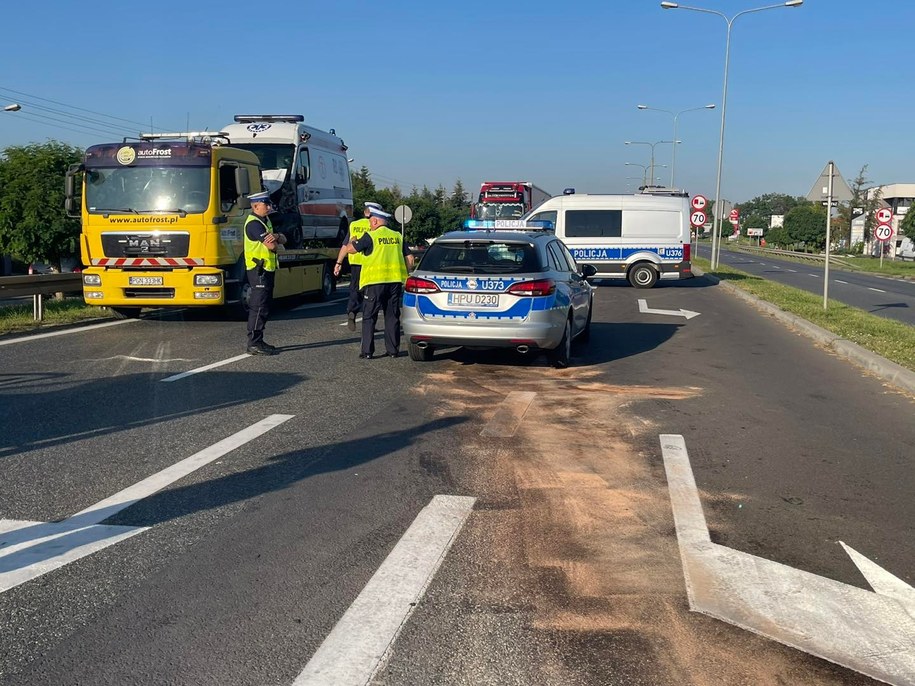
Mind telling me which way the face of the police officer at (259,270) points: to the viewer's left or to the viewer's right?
to the viewer's right

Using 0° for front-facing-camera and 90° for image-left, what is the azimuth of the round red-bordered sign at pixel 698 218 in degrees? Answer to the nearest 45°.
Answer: approximately 0°

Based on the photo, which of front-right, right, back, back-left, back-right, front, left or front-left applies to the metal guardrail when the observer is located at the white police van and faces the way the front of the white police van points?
front-left

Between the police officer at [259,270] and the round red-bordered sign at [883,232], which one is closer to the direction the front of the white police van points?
the police officer

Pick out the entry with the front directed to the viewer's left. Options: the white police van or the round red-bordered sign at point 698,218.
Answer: the white police van

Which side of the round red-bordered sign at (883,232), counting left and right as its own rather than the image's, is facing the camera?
front

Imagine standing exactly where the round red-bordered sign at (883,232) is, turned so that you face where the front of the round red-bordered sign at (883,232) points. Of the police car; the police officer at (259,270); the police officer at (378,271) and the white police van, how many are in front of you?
4

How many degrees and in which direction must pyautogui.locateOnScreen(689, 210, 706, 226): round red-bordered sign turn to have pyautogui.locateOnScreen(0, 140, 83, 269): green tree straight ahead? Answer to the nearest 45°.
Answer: approximately 45° to its right

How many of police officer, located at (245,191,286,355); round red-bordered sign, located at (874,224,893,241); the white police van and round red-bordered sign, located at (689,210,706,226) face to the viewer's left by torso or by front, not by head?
1

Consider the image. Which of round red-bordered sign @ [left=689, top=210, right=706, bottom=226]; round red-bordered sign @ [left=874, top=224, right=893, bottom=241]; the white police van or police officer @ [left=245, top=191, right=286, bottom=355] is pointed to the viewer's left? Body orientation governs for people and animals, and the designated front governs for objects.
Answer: the white police van

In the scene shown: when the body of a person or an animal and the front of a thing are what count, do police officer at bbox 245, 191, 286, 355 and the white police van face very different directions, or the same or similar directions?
very different directions

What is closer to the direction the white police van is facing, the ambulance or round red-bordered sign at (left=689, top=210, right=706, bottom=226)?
the ambulance

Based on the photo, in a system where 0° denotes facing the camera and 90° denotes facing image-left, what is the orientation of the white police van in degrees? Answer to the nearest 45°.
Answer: approximately 90°

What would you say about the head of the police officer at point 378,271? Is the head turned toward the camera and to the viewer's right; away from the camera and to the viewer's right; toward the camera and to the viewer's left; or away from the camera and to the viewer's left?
away from the camera and to the viewer's left

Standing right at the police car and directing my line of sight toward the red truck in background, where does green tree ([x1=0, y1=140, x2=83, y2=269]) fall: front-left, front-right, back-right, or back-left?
front-left
